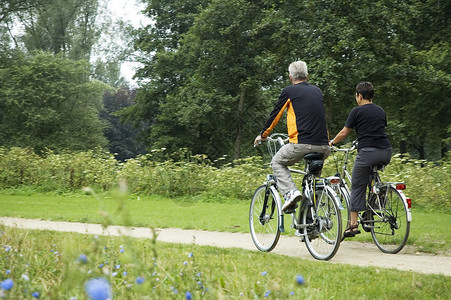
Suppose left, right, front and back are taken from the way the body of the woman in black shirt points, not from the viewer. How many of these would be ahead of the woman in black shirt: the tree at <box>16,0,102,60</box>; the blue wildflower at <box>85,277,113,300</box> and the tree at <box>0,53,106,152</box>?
2

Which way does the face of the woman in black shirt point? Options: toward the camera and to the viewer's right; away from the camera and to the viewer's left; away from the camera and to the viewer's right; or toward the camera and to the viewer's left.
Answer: away from the camera and to the viewer's left

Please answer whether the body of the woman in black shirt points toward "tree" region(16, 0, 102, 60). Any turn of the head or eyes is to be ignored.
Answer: yes

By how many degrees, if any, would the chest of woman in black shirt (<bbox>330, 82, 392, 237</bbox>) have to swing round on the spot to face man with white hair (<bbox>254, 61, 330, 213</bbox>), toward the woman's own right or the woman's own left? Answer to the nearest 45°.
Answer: approximately 90° to the woman's own left

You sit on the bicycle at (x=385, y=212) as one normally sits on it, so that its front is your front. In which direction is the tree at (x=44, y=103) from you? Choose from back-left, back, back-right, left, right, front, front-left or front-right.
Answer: front

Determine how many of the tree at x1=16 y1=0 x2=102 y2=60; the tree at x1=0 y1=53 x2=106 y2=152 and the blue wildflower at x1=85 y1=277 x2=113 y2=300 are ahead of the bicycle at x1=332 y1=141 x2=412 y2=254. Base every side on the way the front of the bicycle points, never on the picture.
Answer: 2

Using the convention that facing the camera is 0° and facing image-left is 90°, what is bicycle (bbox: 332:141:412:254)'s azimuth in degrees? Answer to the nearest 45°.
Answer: approximately 135°

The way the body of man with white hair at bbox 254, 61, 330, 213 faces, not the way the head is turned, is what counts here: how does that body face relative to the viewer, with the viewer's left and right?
facing away from the viewer and to the left of the viewer

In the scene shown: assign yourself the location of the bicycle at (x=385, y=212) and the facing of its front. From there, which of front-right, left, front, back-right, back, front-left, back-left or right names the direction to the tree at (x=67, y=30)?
front

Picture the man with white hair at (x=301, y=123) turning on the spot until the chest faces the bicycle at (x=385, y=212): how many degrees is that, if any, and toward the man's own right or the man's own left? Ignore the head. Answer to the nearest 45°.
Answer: approximately 90° to the man's own right

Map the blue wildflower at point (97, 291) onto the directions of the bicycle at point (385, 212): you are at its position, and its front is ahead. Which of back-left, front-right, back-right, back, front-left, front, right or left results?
back-left

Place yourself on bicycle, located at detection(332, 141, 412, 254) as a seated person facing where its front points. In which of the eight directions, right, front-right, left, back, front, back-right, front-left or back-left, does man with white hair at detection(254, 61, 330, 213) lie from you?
left

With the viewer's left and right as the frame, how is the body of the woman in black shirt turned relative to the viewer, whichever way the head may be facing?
facing away from the viewer and to the left of the viewer

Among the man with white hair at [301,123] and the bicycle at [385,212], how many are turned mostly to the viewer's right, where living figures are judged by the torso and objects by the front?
0

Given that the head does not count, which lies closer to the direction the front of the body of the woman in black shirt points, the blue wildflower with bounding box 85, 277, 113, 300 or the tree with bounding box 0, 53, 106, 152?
the tree

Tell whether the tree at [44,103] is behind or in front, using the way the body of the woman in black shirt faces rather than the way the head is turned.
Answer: in front

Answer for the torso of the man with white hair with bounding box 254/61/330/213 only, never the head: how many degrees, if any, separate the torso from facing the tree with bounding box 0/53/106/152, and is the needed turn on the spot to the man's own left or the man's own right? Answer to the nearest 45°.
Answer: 0° — they already face it

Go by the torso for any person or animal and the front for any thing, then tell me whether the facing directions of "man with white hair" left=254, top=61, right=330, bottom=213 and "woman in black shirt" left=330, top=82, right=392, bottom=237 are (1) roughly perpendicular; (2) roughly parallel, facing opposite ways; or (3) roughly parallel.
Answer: roughly parallel
